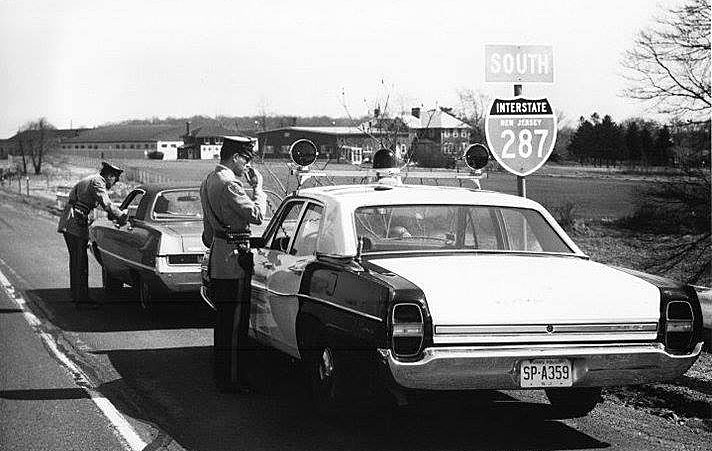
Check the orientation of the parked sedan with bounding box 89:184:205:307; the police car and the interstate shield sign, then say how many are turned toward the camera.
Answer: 1

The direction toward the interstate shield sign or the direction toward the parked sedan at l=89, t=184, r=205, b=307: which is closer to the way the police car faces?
the parked sedan

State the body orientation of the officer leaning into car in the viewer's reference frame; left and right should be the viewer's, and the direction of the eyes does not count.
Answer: facing to the right of the viewer

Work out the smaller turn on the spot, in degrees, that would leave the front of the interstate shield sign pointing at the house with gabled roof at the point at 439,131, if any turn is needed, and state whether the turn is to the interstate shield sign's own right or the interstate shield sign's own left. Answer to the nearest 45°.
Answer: approximately 180°

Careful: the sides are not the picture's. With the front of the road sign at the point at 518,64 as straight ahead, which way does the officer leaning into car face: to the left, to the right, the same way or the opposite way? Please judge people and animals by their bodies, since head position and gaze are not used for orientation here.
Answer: to the left

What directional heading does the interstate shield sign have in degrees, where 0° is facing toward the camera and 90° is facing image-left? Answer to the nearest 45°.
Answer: approximately 0°

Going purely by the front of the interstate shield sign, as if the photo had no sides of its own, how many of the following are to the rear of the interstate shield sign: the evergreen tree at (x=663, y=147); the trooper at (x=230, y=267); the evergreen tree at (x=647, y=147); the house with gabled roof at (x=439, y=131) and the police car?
3

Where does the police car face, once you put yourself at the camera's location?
facing away from the viewer and to the left of the viewer

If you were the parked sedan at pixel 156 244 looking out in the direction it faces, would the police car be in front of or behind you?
behind

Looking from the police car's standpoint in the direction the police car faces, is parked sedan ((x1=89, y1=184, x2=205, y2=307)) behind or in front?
in front

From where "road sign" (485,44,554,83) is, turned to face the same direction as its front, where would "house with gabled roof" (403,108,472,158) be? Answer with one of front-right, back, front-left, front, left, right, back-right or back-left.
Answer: back

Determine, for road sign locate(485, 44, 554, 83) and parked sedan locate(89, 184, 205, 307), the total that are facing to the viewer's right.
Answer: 0

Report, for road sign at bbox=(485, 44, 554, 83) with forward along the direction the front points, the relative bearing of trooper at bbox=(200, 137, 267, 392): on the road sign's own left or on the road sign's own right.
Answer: on the road sign's own right

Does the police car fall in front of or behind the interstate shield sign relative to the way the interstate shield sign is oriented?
in front

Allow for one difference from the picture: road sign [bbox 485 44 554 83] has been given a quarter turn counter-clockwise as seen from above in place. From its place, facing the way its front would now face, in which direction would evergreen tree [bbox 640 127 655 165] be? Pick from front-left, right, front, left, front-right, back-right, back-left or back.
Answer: left

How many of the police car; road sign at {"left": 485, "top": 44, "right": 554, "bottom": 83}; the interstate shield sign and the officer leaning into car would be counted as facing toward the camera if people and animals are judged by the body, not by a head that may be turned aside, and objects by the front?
2

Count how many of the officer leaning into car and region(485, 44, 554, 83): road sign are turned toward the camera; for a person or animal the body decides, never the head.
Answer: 1

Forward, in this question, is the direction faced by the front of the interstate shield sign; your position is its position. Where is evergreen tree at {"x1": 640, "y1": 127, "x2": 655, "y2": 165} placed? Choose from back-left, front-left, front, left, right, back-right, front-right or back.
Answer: back
